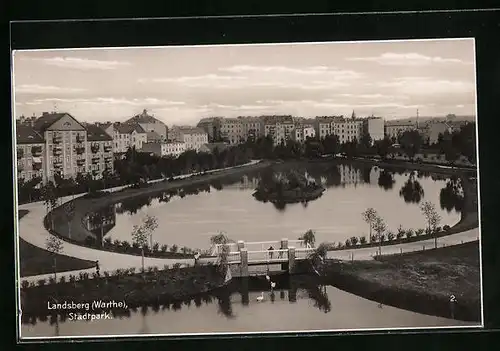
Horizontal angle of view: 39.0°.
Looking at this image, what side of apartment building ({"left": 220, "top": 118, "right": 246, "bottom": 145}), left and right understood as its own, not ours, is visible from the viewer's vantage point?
front

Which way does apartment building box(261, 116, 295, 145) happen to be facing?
toward the camera

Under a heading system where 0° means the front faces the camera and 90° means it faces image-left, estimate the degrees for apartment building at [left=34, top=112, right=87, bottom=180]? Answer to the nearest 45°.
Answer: approximately 315°

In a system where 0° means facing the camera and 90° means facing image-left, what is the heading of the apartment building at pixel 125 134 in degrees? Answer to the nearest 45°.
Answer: approximately 315°

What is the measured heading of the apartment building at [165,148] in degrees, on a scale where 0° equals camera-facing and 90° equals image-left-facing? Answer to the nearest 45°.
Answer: approximately 315°

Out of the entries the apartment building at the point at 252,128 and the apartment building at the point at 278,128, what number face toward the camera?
2

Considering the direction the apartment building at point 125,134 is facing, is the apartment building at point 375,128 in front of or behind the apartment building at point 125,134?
in front

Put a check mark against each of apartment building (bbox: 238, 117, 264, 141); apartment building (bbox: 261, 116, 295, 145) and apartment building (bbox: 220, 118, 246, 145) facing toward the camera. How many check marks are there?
3

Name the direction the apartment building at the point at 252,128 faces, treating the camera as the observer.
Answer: facing the viewer
